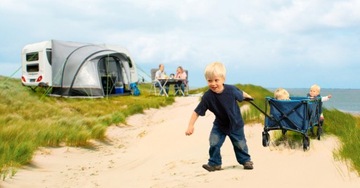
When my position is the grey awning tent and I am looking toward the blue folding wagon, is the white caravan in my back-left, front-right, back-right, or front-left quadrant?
back-right

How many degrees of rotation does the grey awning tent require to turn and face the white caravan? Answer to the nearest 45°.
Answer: approximately 180°

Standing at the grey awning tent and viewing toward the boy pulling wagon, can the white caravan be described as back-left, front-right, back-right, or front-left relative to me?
back-right

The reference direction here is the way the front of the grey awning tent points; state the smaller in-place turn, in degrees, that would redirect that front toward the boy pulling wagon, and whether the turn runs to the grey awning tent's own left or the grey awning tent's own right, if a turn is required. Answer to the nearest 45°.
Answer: approximately 45° to the grey awning tent's own right

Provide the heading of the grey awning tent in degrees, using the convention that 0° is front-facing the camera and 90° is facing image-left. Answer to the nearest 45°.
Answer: approximately 315°

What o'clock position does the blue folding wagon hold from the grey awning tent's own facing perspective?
The blue folding wagon is roughly at 1 o'clock from the grey awning tent.
